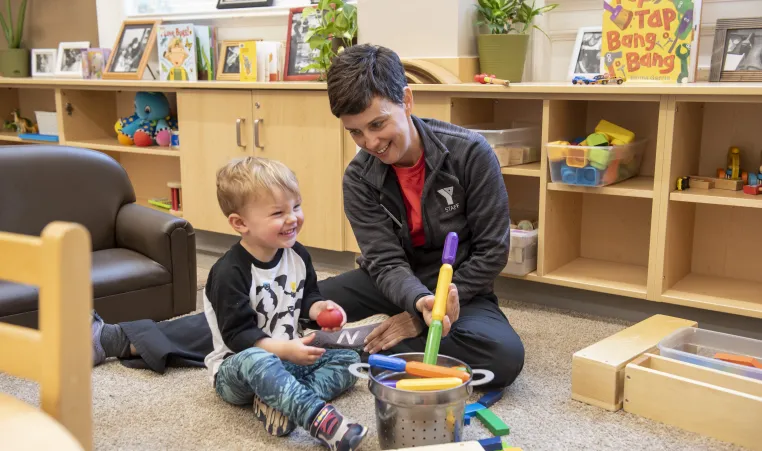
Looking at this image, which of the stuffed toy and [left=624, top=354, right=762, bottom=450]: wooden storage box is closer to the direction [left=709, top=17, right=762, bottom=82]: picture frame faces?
the wooden storage box

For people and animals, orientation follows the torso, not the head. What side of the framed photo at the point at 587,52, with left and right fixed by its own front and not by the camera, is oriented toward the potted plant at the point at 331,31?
right

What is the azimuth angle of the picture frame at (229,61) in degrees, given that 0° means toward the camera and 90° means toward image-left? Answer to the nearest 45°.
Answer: approximately 0°

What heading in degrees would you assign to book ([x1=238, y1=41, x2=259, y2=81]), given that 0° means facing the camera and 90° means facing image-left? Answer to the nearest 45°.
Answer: approximately 0°

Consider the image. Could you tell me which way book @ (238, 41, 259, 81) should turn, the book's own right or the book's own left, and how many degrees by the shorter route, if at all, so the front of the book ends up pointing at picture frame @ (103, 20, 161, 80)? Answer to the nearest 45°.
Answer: approximately 135° to the book's own right

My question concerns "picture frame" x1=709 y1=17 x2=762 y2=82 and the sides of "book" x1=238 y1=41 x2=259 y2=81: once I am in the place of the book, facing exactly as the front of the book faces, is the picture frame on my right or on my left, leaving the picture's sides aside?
on my left

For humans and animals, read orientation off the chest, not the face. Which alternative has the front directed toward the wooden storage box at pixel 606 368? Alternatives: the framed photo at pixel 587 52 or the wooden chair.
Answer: the framed photo
